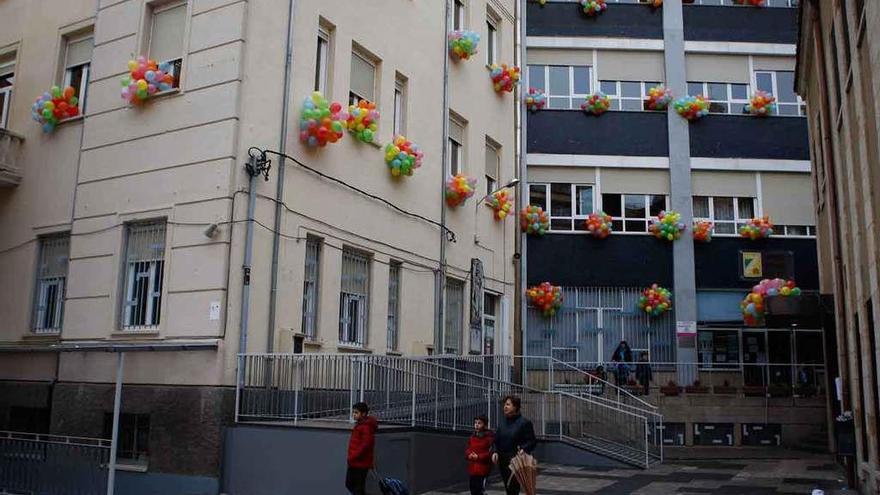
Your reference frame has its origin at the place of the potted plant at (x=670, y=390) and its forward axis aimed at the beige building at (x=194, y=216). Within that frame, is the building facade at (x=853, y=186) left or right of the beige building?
left

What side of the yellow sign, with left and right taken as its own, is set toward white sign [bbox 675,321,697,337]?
right

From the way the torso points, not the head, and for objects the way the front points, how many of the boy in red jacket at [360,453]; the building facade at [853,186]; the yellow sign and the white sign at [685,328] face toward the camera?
2

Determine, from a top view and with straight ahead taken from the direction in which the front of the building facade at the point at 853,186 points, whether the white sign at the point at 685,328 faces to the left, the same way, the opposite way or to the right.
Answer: to the left

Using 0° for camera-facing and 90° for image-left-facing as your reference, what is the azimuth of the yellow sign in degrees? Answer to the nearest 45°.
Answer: approximately 0°

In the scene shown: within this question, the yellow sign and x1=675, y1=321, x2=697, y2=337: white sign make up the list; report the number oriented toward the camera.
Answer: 2

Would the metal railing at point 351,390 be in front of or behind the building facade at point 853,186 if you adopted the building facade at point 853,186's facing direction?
in front

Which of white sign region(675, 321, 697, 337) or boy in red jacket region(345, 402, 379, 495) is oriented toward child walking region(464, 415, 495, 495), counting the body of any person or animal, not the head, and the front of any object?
the white sign

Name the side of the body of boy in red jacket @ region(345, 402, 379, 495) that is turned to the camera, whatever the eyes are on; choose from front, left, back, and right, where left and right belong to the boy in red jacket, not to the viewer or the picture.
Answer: left
